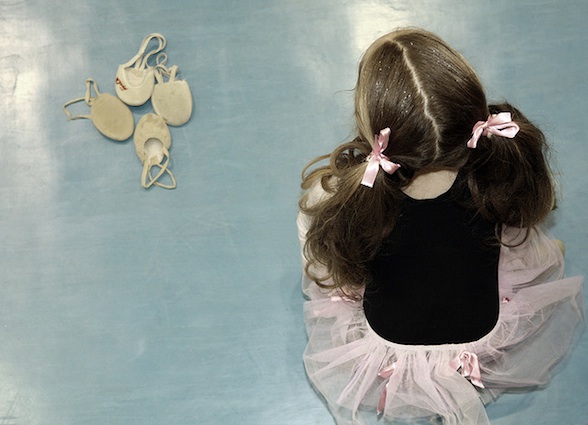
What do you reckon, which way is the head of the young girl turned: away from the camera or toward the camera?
away from the camera

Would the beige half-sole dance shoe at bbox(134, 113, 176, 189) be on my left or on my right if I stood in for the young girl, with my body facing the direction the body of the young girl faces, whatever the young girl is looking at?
on my left

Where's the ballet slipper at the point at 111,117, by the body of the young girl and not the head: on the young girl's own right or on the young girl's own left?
on the young girl's own left

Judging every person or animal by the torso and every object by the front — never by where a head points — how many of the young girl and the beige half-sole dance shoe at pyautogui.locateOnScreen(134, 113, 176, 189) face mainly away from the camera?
2

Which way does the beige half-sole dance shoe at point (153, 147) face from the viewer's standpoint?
away from the camera

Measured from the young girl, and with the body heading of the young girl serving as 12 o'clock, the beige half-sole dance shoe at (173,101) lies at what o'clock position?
The beige half-sole dance shoe is roughly at 10 o'clock from the young girl.

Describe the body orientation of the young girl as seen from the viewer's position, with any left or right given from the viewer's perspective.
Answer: facing away from the viewer

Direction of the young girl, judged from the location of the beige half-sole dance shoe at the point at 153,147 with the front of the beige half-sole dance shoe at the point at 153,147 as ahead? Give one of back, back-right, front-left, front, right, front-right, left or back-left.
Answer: back-right
